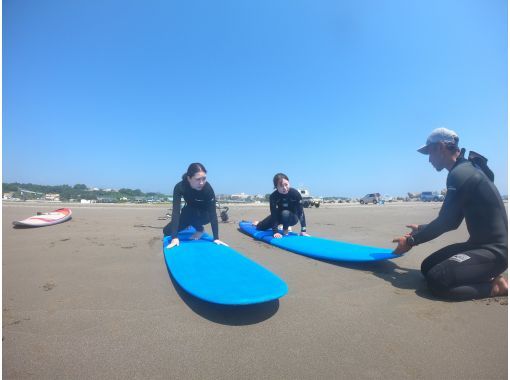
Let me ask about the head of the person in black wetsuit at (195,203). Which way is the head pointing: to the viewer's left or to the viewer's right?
to the viewer's right

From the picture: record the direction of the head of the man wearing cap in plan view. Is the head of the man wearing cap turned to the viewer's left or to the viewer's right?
to the viewer's left

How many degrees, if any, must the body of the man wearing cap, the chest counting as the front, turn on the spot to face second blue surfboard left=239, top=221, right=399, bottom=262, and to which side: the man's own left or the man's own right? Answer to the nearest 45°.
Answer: approximately 45° to the man's own right

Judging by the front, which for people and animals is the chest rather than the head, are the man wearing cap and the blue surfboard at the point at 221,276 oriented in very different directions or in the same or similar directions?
very different directions

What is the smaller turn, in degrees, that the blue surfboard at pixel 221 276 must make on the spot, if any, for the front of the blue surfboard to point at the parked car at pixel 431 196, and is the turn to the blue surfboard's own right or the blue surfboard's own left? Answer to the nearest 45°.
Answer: approximately 90° to the blue surfboard's own left

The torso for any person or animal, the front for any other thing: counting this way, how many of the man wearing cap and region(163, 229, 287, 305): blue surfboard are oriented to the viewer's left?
1

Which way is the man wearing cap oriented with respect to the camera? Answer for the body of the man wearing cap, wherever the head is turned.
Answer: to the viewer's left

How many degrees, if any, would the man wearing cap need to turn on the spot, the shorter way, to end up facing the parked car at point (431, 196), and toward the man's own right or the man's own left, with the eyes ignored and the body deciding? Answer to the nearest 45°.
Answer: approximately 90° to the man's own right

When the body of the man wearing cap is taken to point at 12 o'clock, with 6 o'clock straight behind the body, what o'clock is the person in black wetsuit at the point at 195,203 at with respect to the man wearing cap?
The person in black wetsuit is roughly at 12 o'clock from the man wearing cap.

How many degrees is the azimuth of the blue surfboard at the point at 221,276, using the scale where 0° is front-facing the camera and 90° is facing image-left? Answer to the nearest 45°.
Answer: approximately 315°

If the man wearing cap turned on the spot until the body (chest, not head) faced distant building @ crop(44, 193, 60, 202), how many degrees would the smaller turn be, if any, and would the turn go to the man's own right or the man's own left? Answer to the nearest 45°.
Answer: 0° — they already face it

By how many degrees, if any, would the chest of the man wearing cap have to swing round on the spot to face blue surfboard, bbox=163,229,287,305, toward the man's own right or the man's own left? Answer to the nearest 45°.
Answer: approximately 45° to the man's own left

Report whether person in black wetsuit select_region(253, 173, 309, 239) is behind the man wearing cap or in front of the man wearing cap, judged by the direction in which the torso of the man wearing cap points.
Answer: in front
